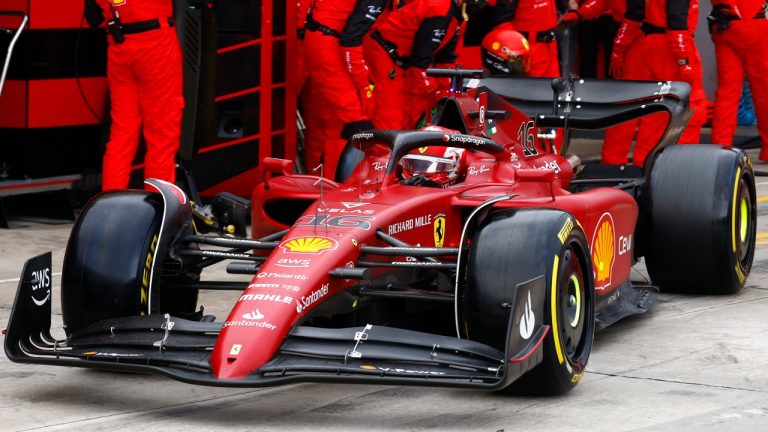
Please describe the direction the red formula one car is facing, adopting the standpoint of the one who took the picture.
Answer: facing the viewer and to the left of the viewer
